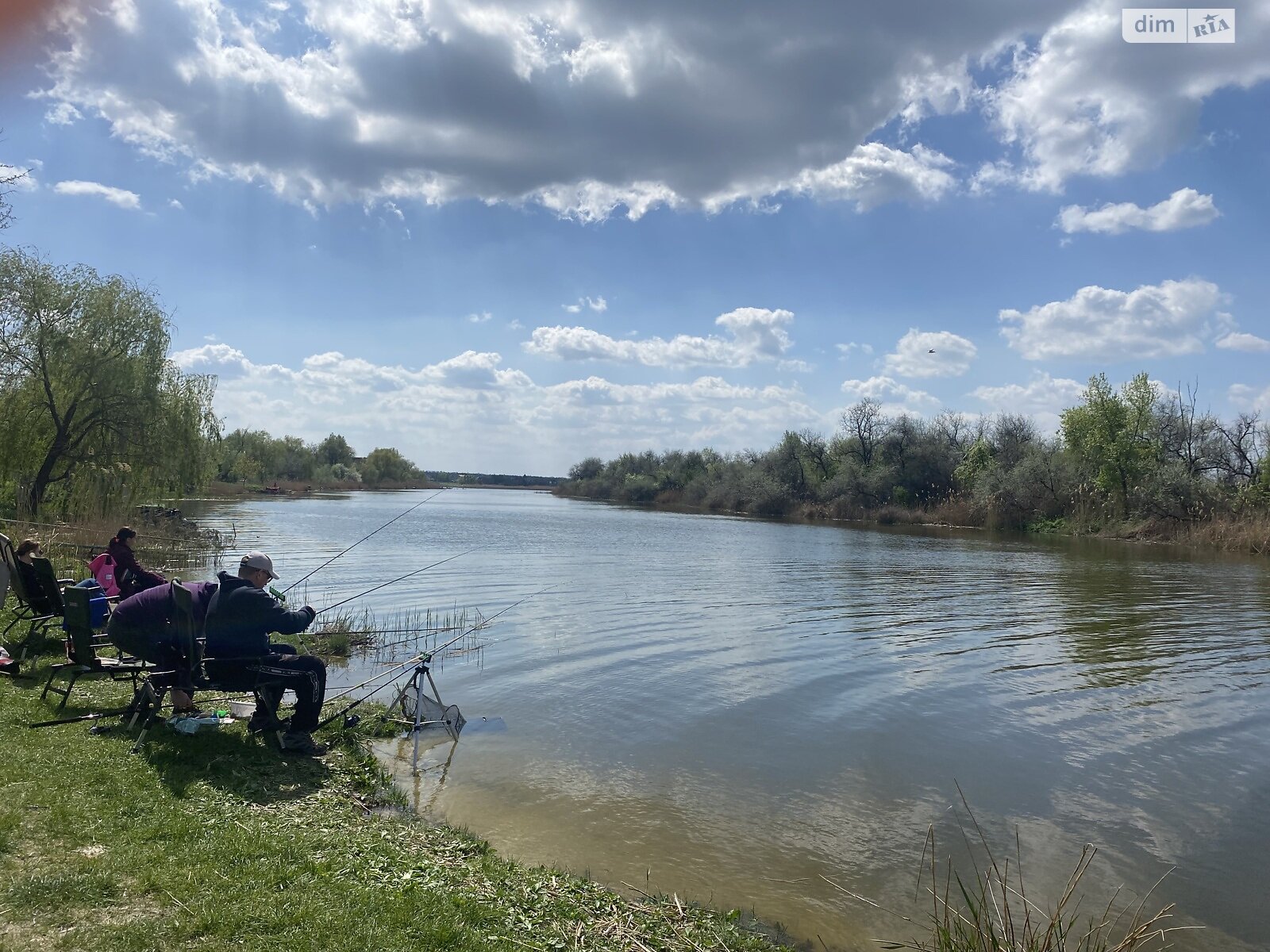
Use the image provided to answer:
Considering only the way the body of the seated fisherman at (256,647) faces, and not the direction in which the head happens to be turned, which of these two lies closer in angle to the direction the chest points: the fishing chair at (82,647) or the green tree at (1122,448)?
the green tree

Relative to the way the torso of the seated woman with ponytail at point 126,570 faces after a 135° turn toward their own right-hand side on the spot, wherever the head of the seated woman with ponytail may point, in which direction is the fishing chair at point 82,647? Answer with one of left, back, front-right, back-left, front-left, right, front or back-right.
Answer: front-left

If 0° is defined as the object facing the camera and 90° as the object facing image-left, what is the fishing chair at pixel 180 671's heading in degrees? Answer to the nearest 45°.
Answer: approximately 270°

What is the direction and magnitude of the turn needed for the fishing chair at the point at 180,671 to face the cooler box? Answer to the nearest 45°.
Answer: approximately 90° to its left

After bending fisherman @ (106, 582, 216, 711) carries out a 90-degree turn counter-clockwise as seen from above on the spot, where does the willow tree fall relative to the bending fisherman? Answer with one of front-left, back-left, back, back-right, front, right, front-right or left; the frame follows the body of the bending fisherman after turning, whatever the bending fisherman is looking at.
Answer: front

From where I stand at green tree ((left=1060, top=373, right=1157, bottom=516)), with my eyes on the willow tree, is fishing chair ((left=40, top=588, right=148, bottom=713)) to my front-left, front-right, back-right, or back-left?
front-left

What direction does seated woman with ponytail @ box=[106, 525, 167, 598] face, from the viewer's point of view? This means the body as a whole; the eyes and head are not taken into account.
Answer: to the viewer's right

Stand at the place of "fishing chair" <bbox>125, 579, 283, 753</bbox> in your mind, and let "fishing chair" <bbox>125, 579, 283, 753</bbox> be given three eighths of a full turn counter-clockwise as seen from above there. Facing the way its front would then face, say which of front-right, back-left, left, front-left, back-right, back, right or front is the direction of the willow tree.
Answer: front-right

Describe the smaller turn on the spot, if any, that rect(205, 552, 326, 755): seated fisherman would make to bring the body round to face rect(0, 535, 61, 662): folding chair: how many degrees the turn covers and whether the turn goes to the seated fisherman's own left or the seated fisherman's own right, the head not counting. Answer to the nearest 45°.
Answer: approximately 135° to the seated fisherman's own left

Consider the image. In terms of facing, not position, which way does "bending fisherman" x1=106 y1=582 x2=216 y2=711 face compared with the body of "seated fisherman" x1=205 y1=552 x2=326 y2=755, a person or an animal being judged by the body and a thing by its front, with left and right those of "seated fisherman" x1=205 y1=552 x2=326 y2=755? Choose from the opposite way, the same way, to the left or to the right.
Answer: the same way

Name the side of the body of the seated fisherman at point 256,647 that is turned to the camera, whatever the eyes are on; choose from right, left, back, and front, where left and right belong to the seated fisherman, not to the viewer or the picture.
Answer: right

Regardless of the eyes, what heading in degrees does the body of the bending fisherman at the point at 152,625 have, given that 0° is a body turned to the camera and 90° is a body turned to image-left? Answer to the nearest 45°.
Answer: approximately 270°

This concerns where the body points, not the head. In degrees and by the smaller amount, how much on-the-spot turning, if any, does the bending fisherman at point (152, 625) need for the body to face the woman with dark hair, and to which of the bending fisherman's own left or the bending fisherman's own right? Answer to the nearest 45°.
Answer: approximately 90° to the bending fisherman's own left

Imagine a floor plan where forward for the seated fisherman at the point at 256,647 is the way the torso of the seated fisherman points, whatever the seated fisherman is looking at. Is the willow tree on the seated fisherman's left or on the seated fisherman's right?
on the seated fisherman's left

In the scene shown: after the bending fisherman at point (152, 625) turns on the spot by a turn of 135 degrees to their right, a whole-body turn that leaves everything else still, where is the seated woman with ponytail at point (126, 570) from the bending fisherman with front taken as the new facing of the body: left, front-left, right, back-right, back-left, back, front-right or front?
back-right

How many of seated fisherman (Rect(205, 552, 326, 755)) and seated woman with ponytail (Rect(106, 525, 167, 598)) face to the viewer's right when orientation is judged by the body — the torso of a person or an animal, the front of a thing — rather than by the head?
2
